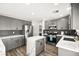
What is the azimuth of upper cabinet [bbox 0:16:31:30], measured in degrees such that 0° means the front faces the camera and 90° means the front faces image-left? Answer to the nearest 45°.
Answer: approximately 315°
